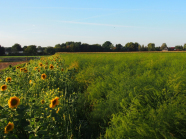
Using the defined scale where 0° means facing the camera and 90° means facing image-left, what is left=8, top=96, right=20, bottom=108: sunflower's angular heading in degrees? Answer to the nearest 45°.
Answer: approximately 0°
